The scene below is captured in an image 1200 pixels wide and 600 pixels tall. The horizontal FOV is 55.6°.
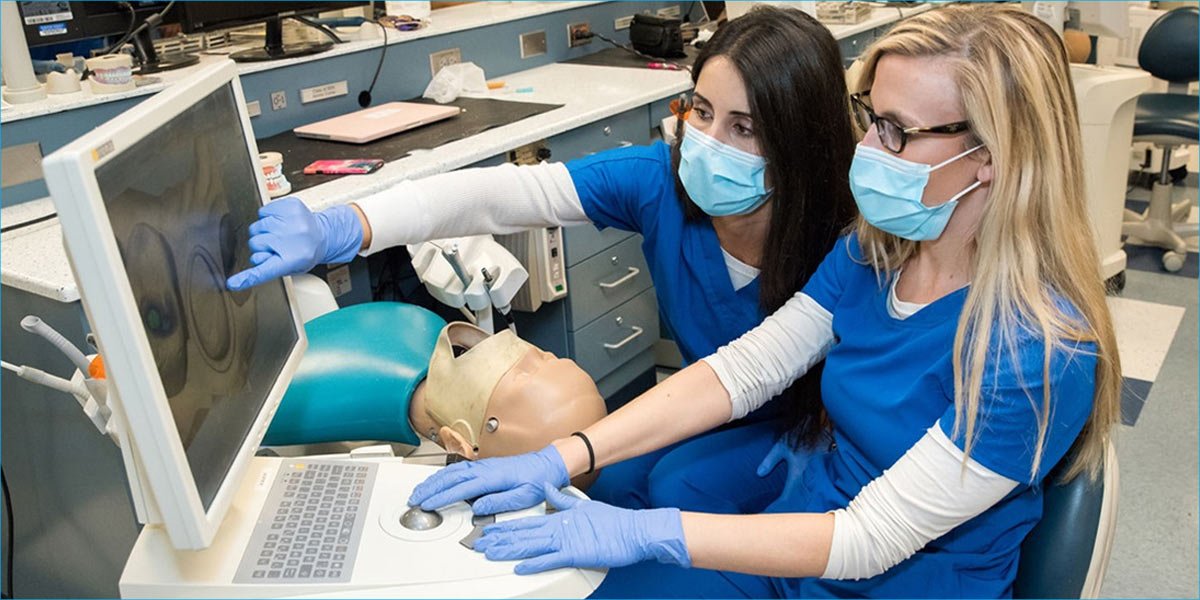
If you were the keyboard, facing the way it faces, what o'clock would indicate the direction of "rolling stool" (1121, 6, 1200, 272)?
The rolling stool is roughly at 11 o'clock from the keyboard.

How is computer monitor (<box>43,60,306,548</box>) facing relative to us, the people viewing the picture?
facing the viewer and to the right of the viewer

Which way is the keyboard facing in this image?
to the viewer's right

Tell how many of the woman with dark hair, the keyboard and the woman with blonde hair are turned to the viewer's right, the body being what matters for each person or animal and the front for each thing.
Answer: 1

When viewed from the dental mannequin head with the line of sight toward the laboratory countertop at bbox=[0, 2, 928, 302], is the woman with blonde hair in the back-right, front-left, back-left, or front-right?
back-right

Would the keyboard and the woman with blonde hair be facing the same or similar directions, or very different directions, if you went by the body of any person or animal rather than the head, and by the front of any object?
very different directions

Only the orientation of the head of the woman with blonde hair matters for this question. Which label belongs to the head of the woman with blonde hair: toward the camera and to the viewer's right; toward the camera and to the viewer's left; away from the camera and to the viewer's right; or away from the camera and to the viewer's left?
toward the camera and to the viewer's left
